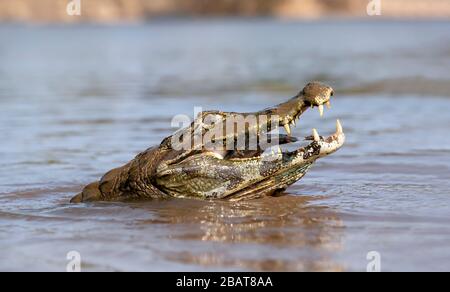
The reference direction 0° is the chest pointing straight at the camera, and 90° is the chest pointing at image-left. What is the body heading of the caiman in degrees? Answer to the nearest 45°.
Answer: approximately 270°
